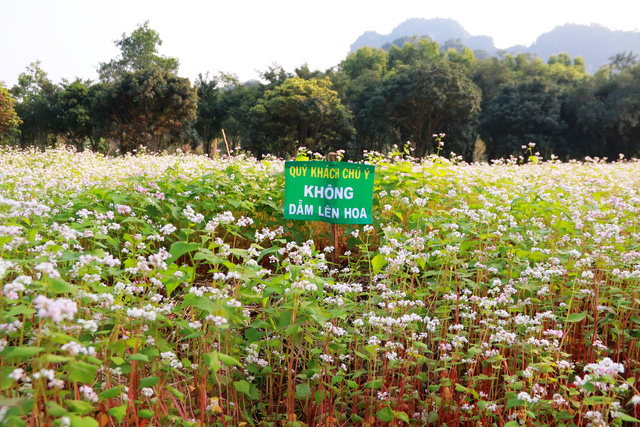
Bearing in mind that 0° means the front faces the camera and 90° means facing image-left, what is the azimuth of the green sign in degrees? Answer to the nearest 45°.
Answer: approximately 0°

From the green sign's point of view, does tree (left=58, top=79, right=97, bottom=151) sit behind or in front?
behind

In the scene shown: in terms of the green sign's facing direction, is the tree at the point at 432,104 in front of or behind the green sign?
behind

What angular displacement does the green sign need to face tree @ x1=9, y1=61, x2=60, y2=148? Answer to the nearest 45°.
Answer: approximately 135° to its right

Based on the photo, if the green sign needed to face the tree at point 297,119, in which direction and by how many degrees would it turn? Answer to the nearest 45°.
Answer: approximately 180°

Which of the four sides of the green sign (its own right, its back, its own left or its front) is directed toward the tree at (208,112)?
back

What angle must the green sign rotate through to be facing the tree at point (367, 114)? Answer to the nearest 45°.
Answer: approximately 180°
